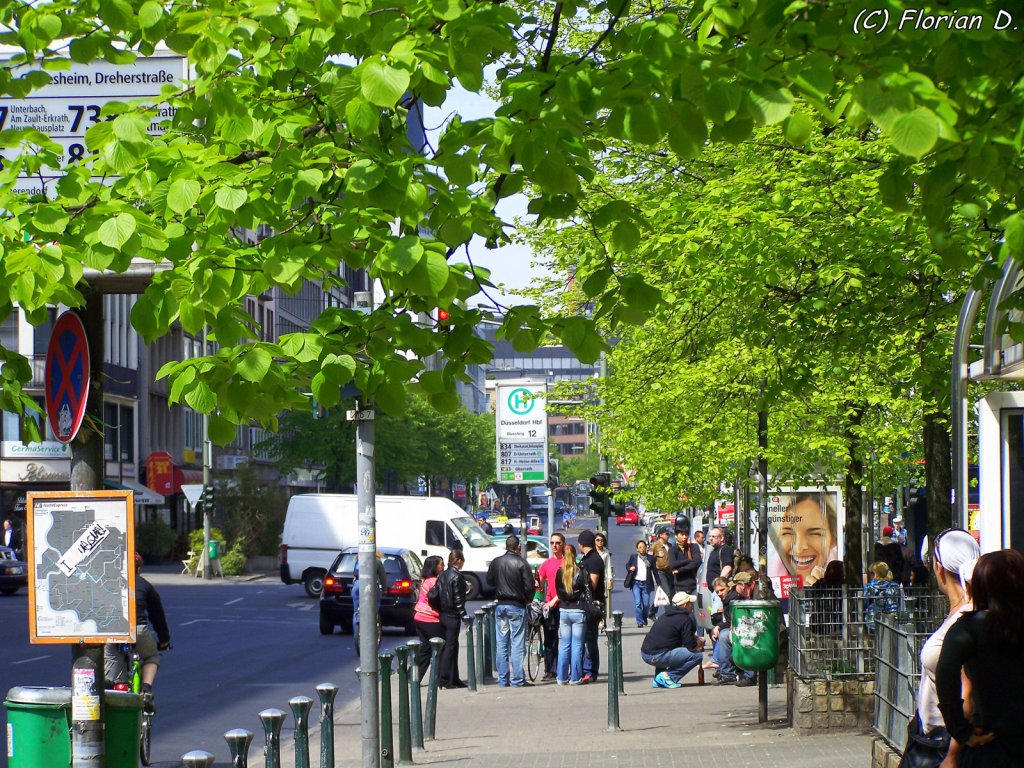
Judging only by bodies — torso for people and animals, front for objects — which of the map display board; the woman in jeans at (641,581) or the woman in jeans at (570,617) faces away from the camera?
the woman in jeans at (570,617)

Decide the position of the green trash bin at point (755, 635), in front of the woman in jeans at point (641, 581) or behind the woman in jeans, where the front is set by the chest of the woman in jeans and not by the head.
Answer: in front

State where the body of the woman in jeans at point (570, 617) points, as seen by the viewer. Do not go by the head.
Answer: away from the camera

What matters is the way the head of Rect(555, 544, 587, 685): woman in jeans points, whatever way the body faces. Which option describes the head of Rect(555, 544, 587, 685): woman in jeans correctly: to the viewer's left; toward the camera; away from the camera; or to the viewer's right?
away from the camera

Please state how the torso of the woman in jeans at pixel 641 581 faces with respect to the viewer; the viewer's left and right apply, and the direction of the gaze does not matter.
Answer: facing the viewer

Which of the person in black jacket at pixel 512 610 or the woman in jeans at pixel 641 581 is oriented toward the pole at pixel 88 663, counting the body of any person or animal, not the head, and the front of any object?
the woman in jeans

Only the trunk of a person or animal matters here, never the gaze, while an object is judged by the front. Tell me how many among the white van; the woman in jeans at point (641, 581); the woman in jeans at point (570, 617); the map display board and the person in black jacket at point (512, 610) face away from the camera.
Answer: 2

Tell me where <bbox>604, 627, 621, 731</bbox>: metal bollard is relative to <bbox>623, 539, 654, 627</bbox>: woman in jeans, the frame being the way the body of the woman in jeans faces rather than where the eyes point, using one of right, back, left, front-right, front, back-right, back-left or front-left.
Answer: front

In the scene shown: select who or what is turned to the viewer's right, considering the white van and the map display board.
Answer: the white van

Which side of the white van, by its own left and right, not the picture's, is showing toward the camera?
right

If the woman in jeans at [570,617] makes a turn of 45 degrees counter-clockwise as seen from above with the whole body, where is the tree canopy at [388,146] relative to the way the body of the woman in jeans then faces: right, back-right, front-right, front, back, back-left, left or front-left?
back-left

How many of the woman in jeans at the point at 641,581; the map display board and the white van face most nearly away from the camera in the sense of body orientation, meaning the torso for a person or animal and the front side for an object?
0

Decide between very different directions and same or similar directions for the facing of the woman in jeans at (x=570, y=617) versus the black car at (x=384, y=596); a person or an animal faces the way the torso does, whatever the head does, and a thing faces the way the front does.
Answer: same or similar directions

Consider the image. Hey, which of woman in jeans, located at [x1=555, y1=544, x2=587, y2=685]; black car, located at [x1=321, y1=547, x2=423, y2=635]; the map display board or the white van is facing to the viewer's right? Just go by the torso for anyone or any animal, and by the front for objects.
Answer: the white van

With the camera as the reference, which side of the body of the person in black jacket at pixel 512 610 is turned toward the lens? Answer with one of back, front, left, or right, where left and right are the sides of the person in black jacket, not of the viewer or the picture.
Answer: back

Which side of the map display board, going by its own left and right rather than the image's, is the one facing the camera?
front

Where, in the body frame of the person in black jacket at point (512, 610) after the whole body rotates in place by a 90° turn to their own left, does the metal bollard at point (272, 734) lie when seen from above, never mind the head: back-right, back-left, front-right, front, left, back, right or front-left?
left

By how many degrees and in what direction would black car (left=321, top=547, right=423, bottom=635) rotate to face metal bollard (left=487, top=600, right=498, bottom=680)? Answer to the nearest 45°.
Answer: approximately 180°

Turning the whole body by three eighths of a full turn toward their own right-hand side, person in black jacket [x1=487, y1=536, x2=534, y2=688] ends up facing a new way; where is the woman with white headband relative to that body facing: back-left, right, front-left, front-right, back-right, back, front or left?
front-right
